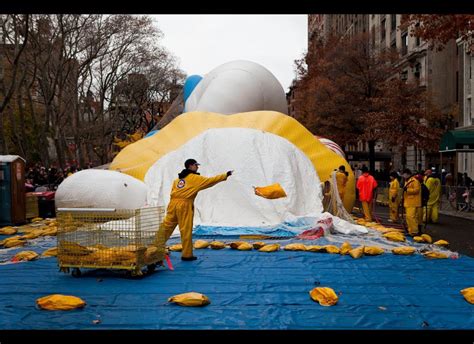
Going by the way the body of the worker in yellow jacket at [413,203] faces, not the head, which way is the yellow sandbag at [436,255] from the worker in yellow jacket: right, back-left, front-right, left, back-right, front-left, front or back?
left

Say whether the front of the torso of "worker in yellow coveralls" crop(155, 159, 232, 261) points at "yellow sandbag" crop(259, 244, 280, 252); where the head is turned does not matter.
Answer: yes

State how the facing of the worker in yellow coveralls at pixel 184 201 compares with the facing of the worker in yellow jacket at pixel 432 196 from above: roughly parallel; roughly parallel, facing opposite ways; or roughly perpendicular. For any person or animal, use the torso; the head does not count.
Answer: roughly perpendicular
